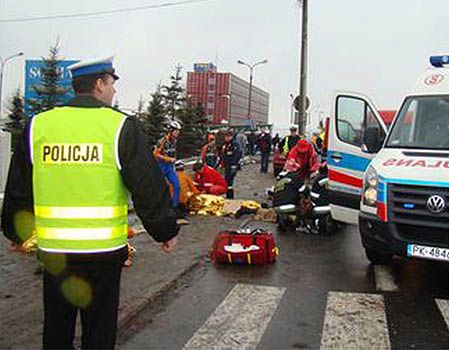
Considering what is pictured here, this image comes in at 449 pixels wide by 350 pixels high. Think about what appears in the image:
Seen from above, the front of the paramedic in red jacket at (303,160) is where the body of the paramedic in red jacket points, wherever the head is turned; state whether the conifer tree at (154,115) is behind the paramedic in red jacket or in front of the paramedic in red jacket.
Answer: behind

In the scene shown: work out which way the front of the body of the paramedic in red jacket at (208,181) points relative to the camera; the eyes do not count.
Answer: to the viewer's left

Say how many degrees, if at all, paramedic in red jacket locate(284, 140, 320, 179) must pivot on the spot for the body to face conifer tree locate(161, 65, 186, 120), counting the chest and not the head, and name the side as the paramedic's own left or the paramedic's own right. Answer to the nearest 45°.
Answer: approximately 180°

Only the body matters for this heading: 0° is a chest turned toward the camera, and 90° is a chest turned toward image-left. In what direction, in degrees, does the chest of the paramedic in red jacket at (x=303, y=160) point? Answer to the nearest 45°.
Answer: approximately 0°

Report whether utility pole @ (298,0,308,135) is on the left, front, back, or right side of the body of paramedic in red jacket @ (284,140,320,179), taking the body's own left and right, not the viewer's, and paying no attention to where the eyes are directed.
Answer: back

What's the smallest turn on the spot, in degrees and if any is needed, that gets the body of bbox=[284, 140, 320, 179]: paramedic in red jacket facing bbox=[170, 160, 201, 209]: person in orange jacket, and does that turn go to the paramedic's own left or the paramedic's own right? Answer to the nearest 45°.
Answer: approximately 90° to the paramedic's own right

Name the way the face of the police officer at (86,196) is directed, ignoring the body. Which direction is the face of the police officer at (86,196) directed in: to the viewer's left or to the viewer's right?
to the viewer's right

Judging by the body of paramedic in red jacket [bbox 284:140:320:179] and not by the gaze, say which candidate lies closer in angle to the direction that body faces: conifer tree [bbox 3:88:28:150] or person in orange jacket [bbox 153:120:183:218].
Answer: the person in orange jacket

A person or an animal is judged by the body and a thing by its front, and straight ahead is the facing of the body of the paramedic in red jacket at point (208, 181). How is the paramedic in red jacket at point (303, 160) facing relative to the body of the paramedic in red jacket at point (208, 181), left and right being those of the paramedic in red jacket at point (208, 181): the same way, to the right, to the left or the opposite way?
to the left

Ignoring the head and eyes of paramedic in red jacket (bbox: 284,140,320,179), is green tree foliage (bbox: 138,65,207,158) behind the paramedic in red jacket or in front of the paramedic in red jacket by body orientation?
behind

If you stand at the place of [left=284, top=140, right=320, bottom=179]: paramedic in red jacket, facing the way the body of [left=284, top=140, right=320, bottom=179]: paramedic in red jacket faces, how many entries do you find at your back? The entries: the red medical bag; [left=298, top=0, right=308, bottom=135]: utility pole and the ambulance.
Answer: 1

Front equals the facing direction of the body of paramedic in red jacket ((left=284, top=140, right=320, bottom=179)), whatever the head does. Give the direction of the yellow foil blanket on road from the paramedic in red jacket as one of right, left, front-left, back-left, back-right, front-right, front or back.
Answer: right

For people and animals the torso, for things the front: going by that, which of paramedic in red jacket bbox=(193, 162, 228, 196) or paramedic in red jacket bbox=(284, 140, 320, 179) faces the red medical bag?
paramedic in red jacket bbox=(284, 140, 320, 179)

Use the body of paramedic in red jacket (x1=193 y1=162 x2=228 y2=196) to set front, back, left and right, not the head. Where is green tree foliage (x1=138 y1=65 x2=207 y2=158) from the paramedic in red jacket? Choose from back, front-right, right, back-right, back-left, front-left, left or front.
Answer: right
